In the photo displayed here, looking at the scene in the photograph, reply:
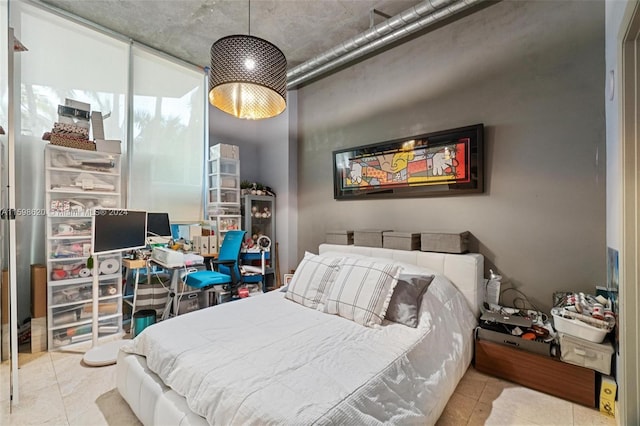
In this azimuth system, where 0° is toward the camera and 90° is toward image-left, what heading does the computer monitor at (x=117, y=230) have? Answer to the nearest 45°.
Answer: approximately 315°

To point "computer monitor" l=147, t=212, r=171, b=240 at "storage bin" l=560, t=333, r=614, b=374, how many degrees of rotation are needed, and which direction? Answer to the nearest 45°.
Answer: approximately 90° to its left

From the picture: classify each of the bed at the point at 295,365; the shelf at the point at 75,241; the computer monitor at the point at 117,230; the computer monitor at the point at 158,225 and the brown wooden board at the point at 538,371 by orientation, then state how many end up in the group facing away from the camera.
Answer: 0

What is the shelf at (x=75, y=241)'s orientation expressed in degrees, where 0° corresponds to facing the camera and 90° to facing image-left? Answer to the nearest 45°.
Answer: approximately 315°

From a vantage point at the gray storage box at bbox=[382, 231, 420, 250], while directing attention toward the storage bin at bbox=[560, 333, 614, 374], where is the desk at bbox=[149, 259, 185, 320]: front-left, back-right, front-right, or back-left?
back-right

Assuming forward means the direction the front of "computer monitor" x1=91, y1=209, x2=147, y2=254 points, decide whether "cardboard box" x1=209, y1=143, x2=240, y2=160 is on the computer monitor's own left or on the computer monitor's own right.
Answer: on the computer monitor's own left

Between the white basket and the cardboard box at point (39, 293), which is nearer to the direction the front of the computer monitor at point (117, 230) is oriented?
the white basket

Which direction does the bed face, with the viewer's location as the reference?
facing the viewer and to the left of the viewer

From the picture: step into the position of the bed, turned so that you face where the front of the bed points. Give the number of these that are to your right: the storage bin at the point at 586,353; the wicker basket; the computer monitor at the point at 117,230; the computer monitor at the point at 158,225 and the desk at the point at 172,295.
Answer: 4

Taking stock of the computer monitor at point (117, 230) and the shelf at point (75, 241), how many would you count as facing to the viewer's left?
0
